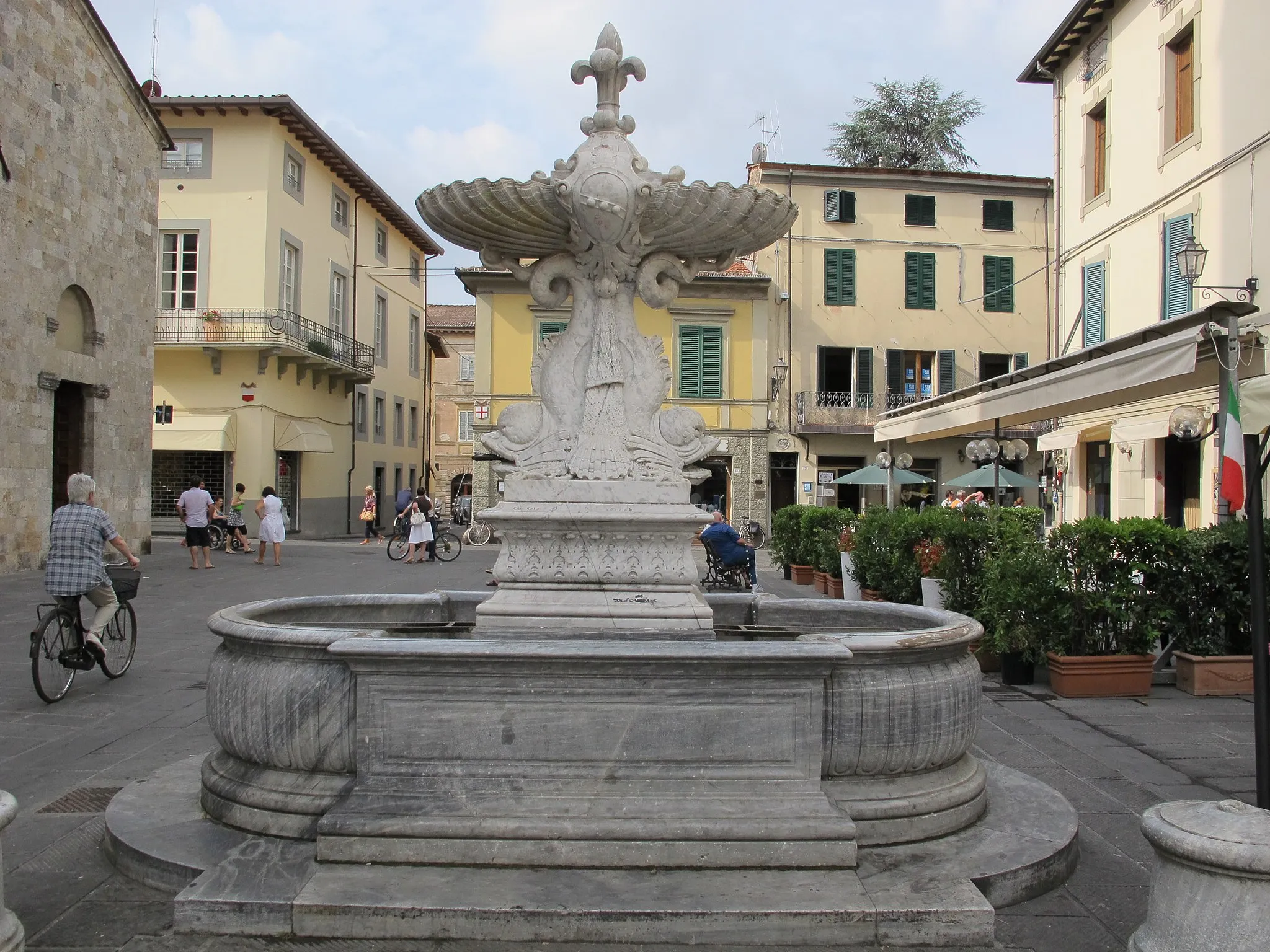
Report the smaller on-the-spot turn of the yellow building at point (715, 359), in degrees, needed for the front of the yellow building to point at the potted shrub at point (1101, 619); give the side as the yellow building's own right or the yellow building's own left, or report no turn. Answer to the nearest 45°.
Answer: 0° — it already faces it

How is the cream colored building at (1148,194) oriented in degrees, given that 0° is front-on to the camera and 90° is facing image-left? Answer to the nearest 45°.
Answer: approximately 45°

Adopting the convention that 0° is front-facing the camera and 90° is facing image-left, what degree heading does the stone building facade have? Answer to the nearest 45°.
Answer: approximately 315°

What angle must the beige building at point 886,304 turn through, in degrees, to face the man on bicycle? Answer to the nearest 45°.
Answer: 0° — it already faces them

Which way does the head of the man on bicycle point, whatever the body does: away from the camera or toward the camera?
away from the camera

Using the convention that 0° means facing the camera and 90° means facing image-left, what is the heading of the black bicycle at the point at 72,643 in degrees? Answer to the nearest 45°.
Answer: approximately 225°

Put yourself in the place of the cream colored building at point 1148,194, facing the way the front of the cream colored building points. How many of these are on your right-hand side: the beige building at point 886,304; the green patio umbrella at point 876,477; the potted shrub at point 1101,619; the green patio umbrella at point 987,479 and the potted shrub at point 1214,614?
3
